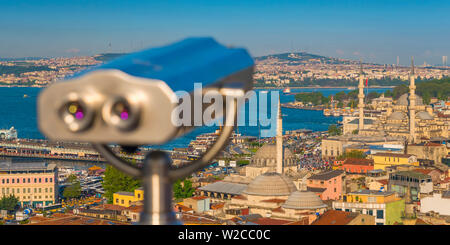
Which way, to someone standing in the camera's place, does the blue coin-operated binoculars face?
facing away from the viewer and to the right of the viewer

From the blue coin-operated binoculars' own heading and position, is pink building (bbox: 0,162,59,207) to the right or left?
on its left
